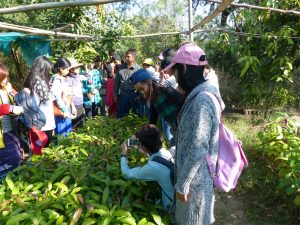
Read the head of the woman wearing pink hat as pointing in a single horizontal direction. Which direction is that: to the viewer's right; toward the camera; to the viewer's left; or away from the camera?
to the viewer's left

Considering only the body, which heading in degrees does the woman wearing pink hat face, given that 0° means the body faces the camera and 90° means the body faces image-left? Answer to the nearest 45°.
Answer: approximately 90°

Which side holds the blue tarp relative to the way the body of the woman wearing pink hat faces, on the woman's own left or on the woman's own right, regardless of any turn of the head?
on the woman's own right
